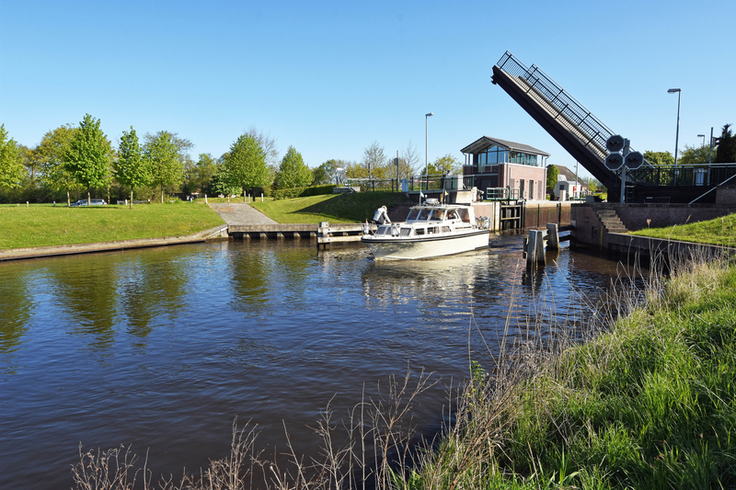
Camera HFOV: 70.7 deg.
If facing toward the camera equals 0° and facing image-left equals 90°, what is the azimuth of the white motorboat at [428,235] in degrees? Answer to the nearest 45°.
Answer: approximately 45°

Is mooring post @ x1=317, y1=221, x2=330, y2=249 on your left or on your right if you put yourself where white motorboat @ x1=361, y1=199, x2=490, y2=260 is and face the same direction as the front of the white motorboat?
on your right

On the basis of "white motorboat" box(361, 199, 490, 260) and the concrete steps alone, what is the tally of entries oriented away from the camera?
0

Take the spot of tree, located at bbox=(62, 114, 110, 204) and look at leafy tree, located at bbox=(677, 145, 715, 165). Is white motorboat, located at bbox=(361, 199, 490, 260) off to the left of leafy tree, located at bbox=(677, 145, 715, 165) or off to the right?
right

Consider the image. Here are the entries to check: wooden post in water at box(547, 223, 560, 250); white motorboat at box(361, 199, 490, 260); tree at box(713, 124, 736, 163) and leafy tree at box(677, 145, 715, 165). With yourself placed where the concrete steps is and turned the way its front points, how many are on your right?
2

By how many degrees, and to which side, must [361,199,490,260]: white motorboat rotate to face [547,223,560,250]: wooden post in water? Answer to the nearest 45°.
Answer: approximately 135° to its left

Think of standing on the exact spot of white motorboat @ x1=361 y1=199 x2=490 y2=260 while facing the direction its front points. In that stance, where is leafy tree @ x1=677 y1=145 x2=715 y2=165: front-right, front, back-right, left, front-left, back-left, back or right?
back

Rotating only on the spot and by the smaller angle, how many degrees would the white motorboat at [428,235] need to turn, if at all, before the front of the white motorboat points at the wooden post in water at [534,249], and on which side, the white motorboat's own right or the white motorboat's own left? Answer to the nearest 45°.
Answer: approximately 90° to the white motorboat's own left

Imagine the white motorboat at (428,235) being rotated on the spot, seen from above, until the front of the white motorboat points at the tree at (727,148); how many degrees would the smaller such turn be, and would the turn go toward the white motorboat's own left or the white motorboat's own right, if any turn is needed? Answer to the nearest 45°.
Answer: approximately 180°
